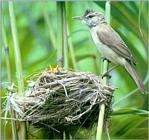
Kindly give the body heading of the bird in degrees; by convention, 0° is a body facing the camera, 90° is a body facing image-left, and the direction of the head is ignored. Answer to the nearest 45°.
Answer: approximately 90°

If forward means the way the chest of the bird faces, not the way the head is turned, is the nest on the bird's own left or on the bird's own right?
on the bird's own left

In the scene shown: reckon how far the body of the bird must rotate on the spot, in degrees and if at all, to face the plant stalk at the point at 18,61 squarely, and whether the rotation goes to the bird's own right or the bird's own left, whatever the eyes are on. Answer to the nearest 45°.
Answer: approximately 45° to the bird's own left
